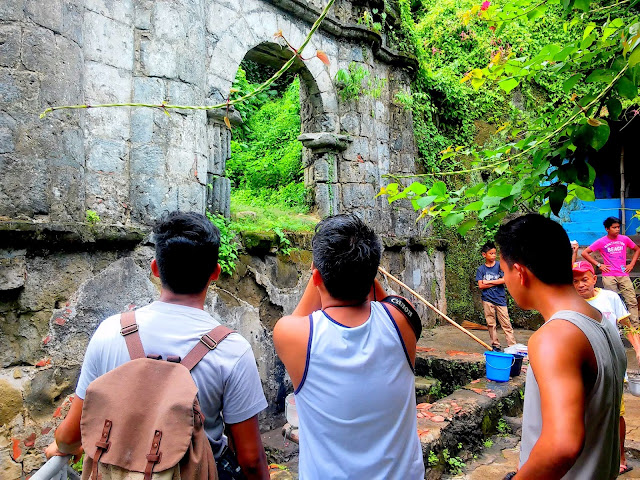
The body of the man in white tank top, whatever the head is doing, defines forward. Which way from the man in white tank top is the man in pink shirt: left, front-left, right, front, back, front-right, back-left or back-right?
front-right

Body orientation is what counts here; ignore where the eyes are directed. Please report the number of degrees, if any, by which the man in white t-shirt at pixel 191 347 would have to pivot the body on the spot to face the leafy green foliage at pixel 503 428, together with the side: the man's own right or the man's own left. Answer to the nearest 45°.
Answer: approximately 45° to the man's own right

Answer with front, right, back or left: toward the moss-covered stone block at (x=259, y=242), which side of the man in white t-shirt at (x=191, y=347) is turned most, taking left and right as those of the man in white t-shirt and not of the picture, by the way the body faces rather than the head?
front

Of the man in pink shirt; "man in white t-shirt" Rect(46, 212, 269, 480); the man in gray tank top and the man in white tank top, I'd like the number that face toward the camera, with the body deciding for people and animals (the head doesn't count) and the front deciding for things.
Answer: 1

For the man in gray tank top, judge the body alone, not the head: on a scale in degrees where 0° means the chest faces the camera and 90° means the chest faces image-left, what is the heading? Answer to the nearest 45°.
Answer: approximately 135°

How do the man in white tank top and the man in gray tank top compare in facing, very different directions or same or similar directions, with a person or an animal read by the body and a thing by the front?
same or similar directions

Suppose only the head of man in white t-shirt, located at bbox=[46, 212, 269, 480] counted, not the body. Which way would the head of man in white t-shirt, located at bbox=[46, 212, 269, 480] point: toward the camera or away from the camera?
away from the camera

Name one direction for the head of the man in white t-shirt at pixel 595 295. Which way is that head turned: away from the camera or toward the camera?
toward the camera

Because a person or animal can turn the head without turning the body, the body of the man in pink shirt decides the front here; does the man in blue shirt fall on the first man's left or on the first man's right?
on the first man's right

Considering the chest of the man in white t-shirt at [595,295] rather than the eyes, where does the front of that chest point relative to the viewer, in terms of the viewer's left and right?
facing the viewer and to the left of the viewer

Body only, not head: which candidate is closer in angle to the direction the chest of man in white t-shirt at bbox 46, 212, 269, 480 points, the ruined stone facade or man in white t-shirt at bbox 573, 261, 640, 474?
the ruined stone facade

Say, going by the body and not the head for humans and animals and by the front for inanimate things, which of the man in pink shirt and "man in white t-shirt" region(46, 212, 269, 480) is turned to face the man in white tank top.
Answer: the man in pink shirt

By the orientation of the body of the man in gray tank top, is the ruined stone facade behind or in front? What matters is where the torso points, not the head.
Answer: in front

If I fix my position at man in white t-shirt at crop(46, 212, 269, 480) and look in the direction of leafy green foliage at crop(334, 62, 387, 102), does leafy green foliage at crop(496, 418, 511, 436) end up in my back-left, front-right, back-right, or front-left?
front-right

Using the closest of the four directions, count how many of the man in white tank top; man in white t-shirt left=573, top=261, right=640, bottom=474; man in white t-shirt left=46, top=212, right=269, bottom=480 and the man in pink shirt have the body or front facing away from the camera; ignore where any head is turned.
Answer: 2

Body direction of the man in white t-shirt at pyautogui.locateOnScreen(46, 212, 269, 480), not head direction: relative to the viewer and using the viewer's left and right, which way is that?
facing away from the viewer

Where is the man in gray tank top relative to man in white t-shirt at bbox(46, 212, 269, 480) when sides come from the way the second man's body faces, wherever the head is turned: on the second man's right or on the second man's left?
on the second man's right
